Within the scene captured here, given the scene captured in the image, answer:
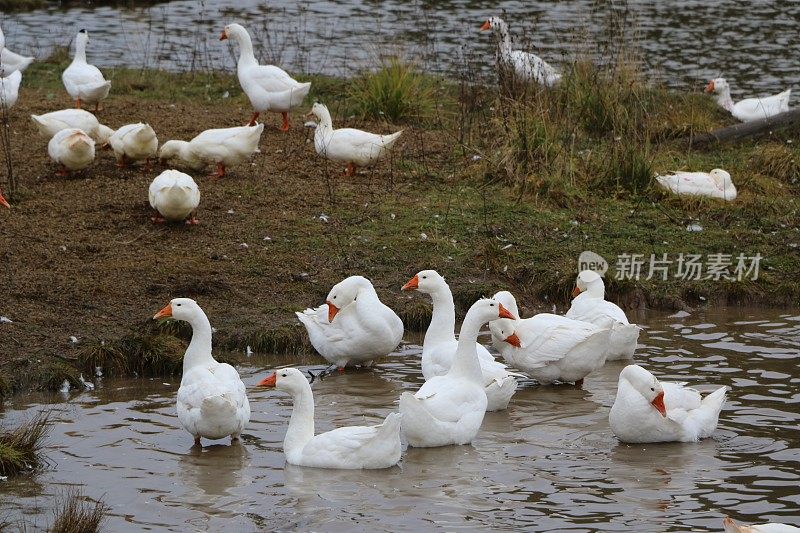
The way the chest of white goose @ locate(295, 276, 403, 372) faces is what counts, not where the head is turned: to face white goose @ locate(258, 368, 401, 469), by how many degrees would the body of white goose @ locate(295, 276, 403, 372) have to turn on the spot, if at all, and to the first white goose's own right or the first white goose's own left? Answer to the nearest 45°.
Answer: approximately 90° to the first white goose's own right

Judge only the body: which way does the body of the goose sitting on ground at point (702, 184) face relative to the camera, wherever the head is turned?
to the viewer's right

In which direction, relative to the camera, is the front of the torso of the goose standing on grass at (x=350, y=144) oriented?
to the viewer's left

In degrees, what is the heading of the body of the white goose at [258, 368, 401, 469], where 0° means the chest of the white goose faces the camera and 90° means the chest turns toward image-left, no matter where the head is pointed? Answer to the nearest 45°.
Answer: approximately 90°

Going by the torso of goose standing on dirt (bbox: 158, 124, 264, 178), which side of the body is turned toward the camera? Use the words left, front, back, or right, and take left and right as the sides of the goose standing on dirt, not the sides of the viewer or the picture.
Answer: left

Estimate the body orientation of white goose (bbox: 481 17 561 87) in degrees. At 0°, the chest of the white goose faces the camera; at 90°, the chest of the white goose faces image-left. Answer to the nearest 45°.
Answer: approximately 90°

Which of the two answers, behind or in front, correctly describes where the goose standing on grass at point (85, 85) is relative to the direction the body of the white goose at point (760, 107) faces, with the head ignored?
in front

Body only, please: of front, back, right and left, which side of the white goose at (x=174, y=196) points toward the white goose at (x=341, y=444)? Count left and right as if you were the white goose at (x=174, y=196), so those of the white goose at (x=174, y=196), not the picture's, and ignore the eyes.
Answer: back

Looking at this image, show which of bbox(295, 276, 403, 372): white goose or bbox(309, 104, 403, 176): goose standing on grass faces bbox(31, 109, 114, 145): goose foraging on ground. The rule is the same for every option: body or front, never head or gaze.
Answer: the goose standing on grass

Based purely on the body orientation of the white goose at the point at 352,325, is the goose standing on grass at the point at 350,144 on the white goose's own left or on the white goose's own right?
on the white goose's own left

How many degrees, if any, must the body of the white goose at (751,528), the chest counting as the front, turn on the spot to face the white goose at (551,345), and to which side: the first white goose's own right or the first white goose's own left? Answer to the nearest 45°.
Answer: approximately 45° to the first white goose's own right

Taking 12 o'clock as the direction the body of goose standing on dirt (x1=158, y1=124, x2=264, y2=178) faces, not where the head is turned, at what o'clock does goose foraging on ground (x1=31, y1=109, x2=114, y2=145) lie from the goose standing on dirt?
The goose foraging on ground is roughly at 1 o'clock from the goose standing on dirt.

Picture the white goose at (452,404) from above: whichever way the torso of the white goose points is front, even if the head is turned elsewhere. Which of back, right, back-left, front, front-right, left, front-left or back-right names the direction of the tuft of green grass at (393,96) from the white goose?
front-left

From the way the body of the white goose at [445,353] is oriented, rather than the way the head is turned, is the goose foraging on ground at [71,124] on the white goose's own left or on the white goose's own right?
on the white goose's own right

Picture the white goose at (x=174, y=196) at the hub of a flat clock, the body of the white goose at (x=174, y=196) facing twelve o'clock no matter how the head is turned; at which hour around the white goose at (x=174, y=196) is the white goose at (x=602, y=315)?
the white goose at (x=602, y=315) is roughly at 4 o'clock from the white goose at (x=174, y=196).

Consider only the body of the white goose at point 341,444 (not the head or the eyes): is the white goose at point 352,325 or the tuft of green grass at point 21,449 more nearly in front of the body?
the tuft of green grass
